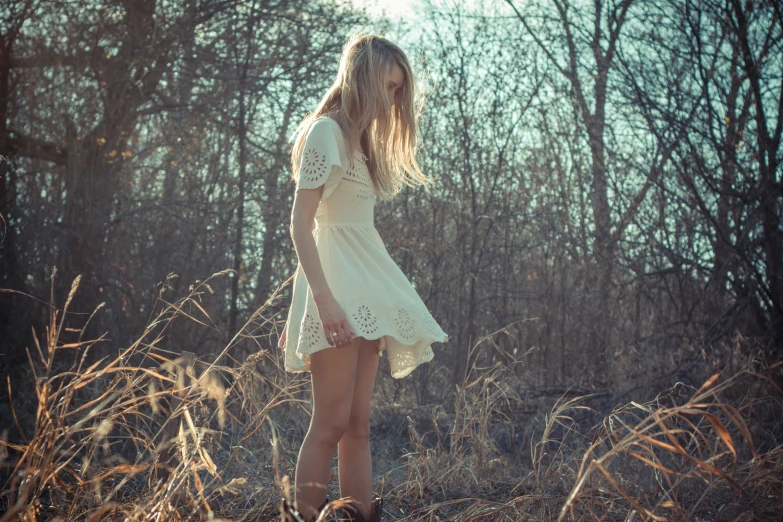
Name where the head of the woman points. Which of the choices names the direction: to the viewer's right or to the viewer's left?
to the viewer's right

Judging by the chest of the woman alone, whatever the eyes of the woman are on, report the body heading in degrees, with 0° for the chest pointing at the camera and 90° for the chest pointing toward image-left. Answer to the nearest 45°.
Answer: approximately 315°
